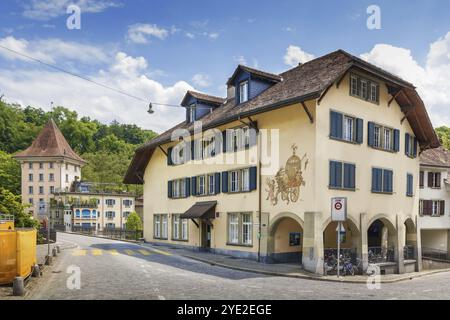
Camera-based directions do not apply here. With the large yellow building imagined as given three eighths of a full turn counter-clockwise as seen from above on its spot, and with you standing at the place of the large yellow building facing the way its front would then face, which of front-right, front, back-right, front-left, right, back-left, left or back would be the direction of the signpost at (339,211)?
right

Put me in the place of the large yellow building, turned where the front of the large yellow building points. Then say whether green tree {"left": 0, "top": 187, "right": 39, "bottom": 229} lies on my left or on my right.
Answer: on my right
